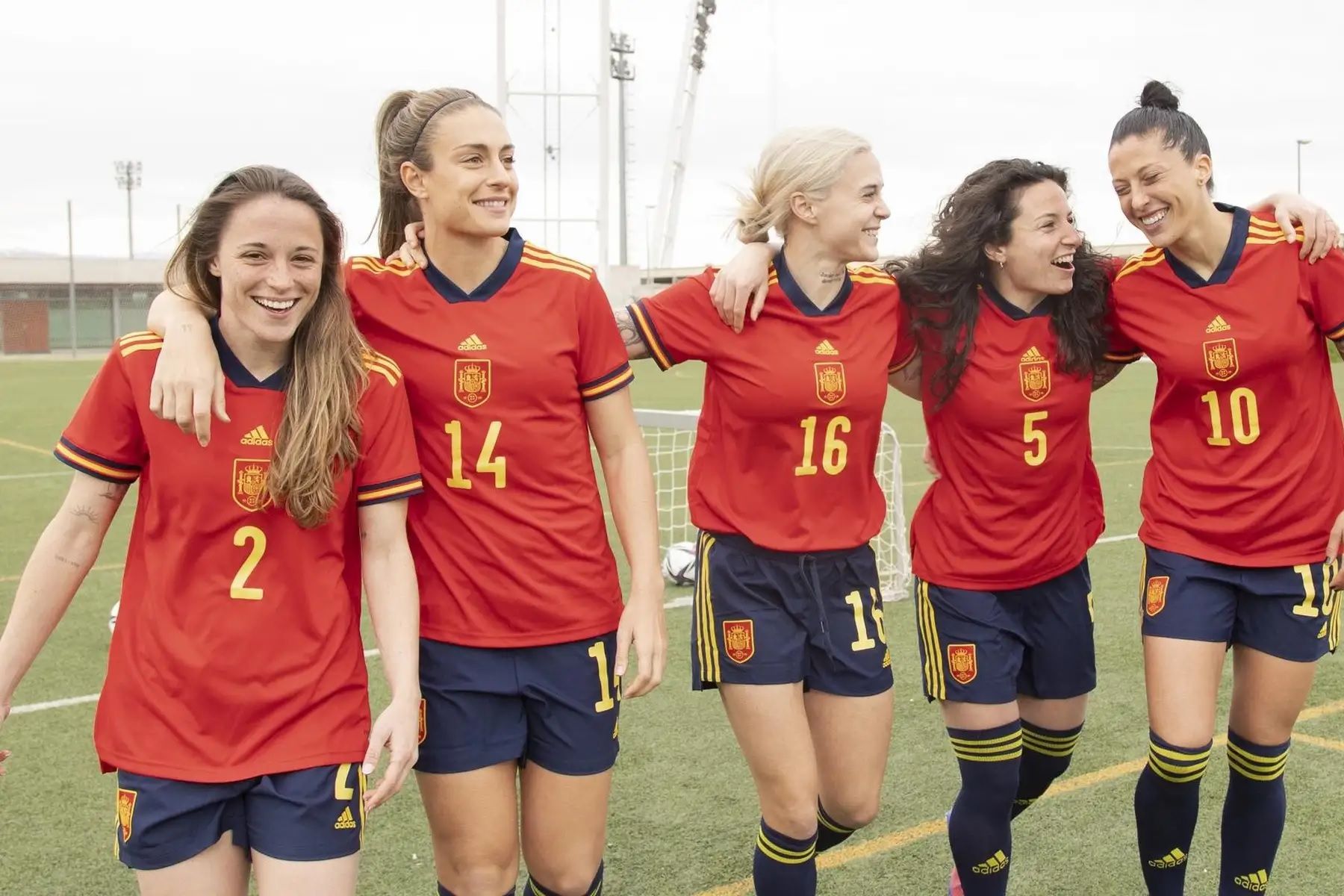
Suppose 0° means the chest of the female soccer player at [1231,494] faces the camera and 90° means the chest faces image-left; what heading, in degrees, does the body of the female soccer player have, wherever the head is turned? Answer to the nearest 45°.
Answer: approximately 0°

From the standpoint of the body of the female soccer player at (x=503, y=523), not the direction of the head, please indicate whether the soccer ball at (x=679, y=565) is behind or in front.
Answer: behind

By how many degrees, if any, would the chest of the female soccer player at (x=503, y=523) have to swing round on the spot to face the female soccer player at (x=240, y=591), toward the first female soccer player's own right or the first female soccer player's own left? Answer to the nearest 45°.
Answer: approximately 45° to the first female soccer player's own right

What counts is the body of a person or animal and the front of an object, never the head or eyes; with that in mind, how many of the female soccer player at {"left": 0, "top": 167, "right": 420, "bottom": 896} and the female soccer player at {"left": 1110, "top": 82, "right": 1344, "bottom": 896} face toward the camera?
2

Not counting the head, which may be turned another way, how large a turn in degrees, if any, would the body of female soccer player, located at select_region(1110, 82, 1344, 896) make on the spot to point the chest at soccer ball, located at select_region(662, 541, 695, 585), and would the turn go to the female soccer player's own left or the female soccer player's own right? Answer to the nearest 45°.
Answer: approximately 135° to the female soccer player's own right

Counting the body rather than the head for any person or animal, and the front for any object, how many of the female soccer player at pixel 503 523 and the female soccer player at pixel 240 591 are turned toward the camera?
2

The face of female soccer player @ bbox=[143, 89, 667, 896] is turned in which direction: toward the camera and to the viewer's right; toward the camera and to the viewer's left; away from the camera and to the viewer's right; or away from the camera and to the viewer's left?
toward the camera and to the viewer's right
